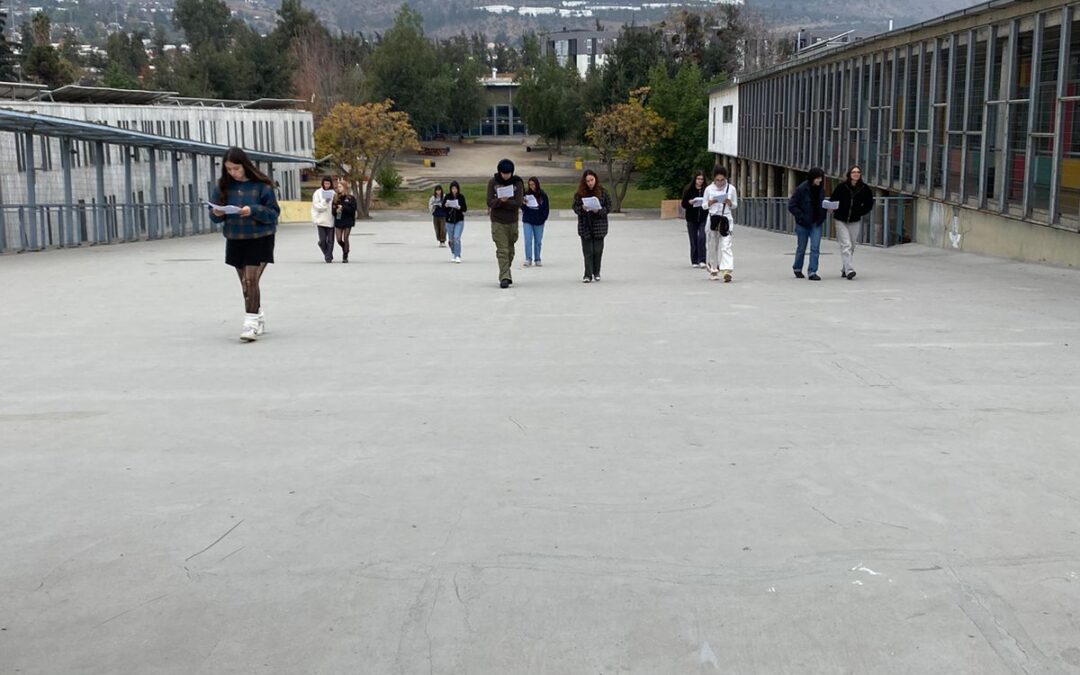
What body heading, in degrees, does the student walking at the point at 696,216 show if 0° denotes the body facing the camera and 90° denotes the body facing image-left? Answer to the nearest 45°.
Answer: approximately 0°

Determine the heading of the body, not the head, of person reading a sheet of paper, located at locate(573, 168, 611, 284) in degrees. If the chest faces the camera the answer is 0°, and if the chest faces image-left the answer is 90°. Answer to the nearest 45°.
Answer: approximately 0°

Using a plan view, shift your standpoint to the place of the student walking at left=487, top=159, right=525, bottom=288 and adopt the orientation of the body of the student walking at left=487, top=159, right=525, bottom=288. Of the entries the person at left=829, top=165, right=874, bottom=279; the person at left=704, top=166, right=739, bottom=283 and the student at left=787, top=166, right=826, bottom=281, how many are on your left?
3

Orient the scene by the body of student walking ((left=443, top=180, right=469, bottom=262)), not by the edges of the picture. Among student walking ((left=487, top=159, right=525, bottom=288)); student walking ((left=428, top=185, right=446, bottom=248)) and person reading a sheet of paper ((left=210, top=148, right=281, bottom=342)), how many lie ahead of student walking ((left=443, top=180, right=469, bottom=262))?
2
